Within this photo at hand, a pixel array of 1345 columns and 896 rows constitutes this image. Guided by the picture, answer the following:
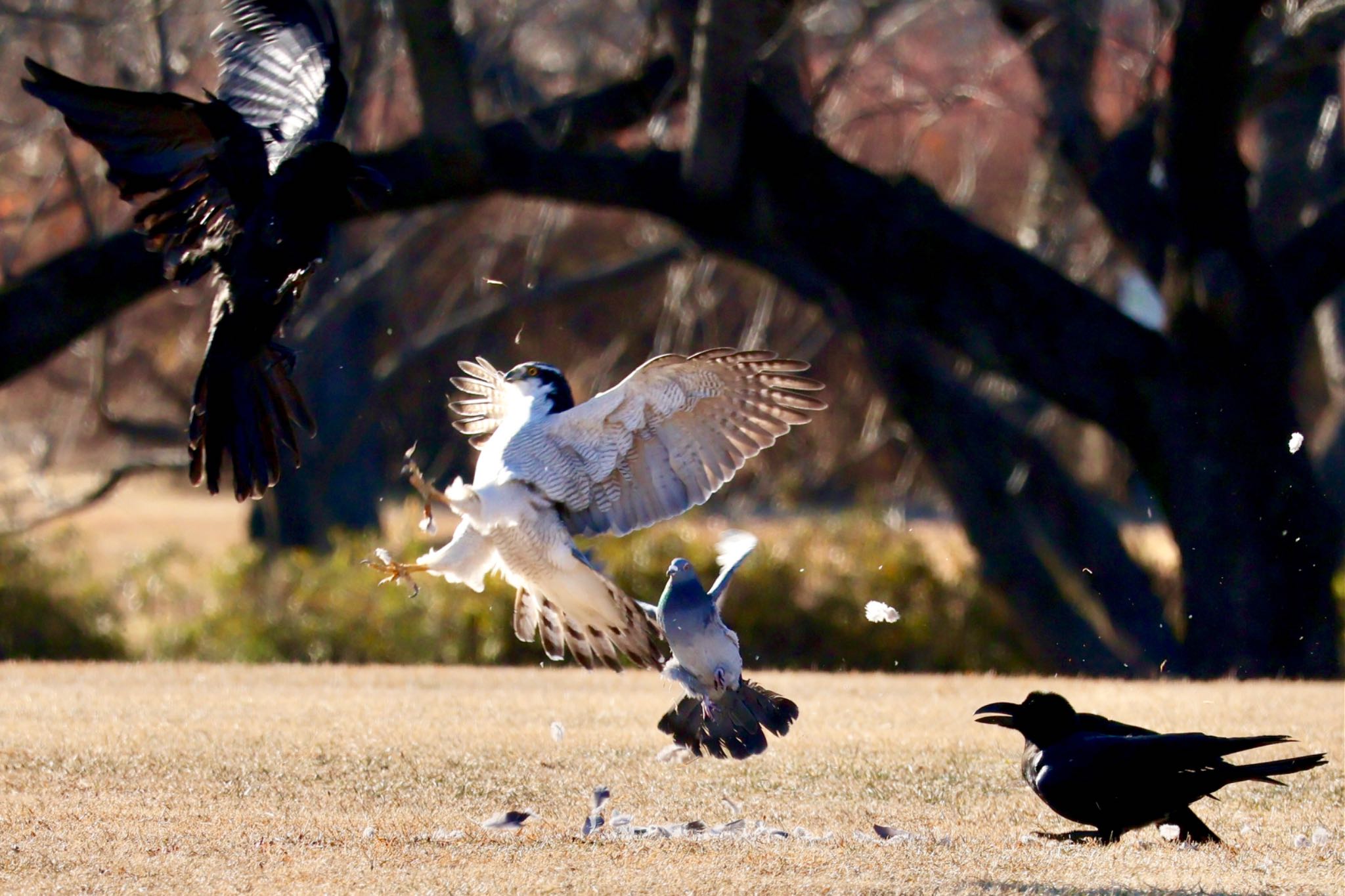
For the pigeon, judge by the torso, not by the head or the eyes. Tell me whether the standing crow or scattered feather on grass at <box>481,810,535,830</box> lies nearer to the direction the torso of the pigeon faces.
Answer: the scattered feather on grass

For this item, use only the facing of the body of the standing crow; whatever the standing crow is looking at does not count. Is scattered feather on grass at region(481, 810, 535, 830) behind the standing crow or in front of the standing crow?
in front

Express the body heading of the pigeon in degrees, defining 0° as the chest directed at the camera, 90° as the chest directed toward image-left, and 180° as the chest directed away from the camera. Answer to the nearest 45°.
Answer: approximately 45°

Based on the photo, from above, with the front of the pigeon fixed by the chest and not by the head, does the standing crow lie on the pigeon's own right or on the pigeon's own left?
on the pigeon's own left

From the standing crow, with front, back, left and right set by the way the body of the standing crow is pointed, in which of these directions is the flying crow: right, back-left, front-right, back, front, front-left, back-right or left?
front

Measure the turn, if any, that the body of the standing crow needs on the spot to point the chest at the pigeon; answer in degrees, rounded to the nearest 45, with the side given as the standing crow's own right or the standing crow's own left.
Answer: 0° — it already faces it

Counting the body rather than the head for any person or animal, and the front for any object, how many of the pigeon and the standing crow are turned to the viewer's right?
0

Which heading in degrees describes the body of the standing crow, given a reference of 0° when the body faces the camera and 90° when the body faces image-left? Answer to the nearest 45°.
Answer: approximately 90°

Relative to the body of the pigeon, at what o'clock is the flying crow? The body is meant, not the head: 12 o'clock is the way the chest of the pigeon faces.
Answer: The flying crow is roughly at 2 o'clock from the pigeon.

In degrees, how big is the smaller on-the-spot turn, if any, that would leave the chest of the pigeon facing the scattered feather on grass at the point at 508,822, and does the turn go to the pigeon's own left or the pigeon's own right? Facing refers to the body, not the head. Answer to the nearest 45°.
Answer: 0° — it already faces it

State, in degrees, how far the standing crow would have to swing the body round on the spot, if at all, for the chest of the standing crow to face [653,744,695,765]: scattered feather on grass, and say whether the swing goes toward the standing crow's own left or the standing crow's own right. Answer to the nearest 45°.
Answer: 0° — it already faces it

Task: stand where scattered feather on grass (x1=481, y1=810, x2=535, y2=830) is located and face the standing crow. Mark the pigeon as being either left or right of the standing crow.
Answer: left
